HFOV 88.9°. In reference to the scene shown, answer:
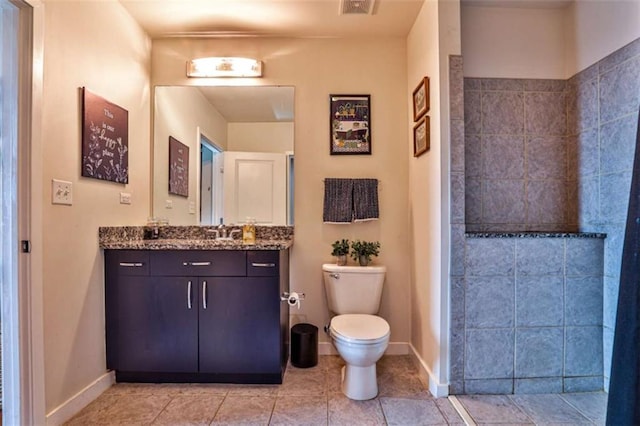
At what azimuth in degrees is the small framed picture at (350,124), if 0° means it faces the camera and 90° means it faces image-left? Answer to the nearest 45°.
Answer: approximately 0°

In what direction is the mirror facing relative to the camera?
toward the camera

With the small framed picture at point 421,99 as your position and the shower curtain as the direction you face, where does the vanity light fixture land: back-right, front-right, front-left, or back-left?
back-right

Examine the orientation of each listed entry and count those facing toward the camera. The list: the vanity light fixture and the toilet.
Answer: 2

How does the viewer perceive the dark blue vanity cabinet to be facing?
facing the viewer

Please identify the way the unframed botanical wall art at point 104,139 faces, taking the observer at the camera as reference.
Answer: facing the viewer and to the right of the viewer

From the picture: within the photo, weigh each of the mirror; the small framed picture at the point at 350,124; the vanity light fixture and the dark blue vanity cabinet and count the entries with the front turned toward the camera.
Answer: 4

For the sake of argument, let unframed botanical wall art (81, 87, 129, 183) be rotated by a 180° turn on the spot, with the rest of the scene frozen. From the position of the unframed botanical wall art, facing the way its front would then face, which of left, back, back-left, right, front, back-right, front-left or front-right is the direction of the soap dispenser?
back-right

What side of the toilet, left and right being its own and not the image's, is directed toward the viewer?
front

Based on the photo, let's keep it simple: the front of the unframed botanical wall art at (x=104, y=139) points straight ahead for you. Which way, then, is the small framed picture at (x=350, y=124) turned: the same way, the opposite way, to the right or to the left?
to the right

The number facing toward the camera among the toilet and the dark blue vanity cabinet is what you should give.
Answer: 2
